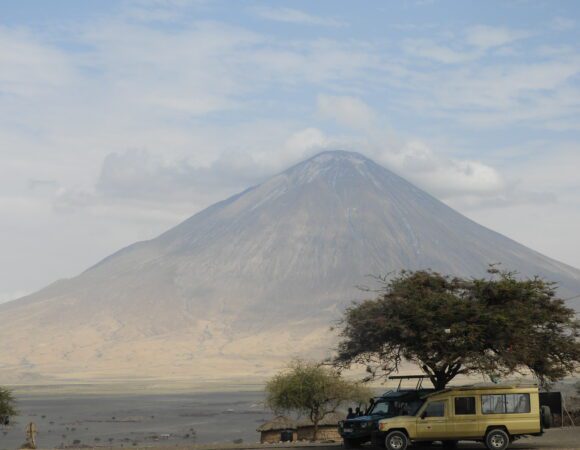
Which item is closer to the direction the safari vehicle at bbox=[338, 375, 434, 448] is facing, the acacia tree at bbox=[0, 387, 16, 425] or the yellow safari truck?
the acacia tree

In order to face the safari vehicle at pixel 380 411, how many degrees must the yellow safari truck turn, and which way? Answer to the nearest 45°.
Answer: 0° — it already faces it

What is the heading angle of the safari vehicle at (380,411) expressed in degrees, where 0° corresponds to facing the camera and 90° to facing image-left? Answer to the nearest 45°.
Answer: approximately 45°

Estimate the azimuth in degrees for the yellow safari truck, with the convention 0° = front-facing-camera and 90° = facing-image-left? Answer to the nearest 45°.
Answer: approximately 90°

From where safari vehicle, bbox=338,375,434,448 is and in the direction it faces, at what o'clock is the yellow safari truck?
The yellow safari truck is roughly at 8 o'clock from the safari vehicle.

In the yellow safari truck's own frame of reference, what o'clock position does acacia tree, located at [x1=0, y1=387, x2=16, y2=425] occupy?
The acacia tree is roughly at 1 o'clock from the yellow safari truck.

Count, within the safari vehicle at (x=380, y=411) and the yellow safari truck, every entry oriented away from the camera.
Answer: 0
